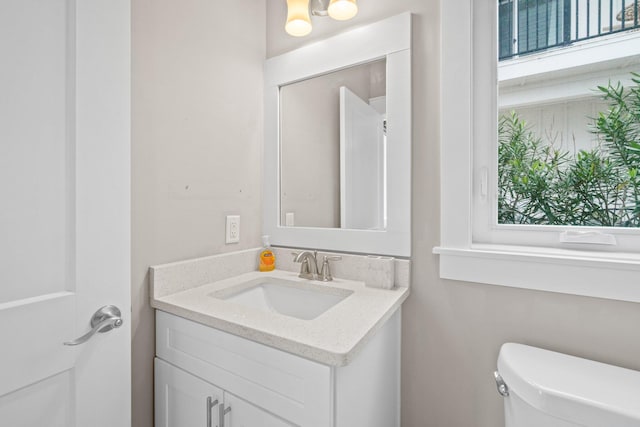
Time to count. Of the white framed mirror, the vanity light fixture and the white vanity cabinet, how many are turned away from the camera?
0

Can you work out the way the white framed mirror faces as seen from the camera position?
facing the viewer and to the left of the viewer

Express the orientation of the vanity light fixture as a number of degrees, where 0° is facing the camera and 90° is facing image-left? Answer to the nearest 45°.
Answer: approximately 45°

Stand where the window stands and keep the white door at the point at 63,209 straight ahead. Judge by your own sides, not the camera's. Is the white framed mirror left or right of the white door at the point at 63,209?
right

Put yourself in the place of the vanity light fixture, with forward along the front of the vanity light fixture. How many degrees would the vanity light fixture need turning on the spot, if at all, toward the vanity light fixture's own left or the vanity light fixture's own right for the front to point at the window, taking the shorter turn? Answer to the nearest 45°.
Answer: approximately 135° to the vanity light fixture's own left

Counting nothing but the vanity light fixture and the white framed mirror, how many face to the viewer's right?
0
